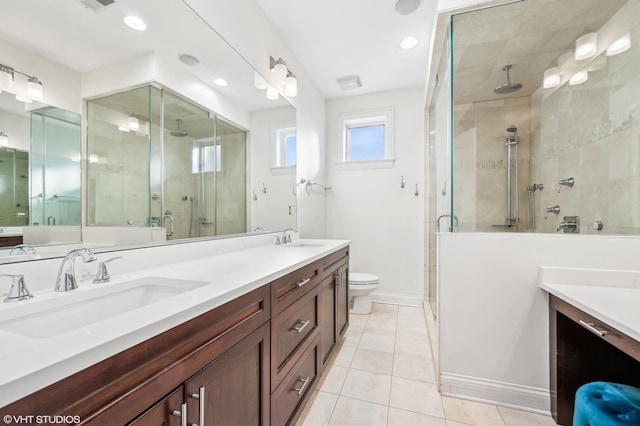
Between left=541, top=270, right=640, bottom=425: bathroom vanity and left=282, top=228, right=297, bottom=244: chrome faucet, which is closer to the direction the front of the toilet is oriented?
the bathroom vanity

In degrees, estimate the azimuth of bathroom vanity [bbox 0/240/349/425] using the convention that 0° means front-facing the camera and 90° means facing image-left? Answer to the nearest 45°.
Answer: approximately 315°

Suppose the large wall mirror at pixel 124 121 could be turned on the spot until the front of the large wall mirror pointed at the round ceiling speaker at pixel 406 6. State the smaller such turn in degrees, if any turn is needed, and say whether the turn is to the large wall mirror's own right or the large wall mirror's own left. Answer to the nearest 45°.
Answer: approximately 45° to the large wall mirror's own left

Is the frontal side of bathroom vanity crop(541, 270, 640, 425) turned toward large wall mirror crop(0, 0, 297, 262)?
yes

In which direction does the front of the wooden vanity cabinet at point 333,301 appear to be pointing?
to the viewer's right

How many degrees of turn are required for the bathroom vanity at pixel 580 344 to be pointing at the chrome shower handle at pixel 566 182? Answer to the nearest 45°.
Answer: approximately 135° to its right

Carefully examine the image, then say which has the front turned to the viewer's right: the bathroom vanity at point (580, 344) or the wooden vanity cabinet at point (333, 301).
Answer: the wooden vanity cabinet

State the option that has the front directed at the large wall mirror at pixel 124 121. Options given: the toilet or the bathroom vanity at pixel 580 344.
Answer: the bathroom vanity

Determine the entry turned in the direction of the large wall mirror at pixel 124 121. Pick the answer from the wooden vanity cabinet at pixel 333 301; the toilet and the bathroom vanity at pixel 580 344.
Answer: the bathroom vanity
